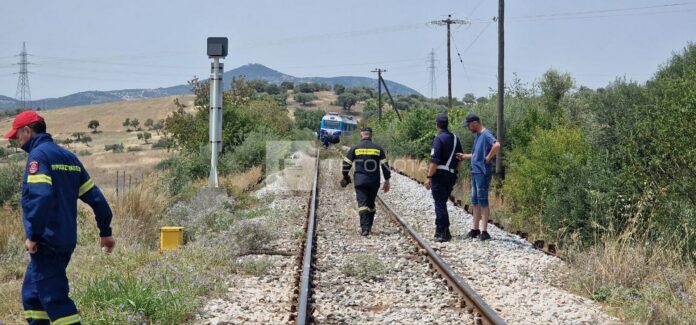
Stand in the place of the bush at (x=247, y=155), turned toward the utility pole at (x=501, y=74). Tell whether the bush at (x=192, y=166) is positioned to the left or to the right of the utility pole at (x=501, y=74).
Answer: right

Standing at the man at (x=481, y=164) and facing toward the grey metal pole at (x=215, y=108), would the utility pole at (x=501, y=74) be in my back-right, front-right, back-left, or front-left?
front-right

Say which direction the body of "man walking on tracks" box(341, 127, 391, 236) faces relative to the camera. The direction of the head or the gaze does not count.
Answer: away from the camera

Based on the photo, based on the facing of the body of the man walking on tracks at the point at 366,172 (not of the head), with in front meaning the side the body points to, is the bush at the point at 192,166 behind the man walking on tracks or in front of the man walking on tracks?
in front
